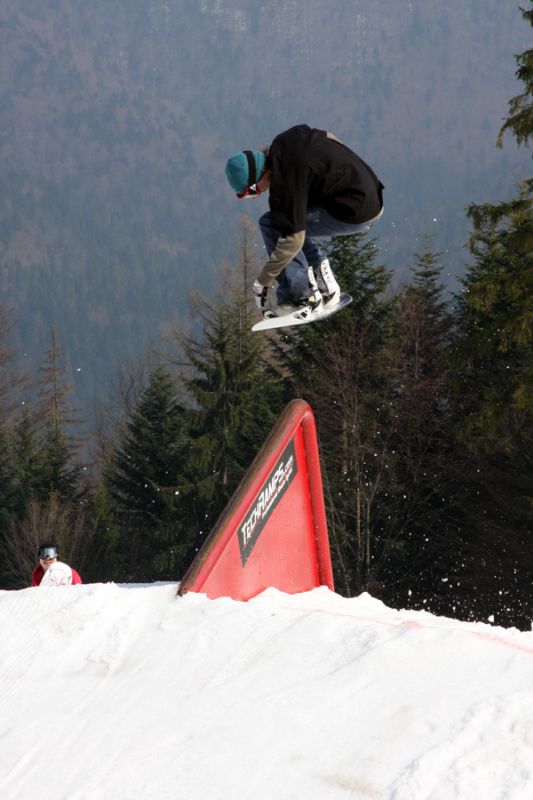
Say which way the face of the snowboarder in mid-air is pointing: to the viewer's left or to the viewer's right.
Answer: to the viewer's left

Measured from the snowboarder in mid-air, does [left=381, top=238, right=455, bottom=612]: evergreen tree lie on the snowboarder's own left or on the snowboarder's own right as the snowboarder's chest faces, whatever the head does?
on the snowboarder's own right

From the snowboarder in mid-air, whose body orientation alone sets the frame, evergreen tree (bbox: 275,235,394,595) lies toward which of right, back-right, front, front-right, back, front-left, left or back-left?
right

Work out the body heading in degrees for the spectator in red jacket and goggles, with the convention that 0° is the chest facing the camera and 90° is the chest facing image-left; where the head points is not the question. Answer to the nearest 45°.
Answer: approximately 0°

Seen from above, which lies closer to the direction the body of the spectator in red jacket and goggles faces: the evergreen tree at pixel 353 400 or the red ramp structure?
the red ramp structure

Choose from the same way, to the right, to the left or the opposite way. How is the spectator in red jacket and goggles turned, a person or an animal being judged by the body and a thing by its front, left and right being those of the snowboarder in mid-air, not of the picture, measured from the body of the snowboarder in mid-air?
to the left

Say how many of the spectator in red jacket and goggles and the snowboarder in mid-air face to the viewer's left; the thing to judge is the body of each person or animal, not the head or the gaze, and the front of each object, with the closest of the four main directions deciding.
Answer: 1

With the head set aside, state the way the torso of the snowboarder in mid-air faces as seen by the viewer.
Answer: to the viewer's left
